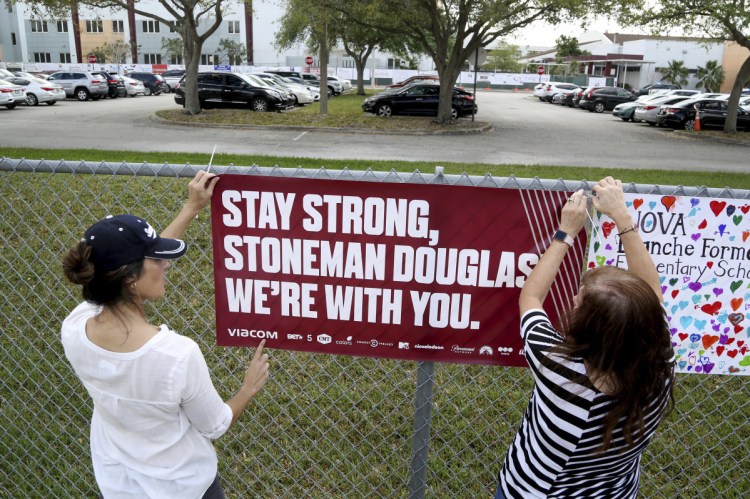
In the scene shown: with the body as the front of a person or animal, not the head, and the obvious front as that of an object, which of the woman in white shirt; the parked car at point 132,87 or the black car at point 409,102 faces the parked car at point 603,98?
the woman in white shirt

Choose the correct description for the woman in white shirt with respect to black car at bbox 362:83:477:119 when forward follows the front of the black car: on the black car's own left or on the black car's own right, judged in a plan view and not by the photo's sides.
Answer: on the black car's own left

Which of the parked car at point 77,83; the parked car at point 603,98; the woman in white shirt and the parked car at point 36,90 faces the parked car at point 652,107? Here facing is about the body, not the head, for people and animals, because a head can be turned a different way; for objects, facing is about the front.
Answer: the woman in white shirt

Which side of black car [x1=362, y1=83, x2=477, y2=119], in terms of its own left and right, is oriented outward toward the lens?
left
